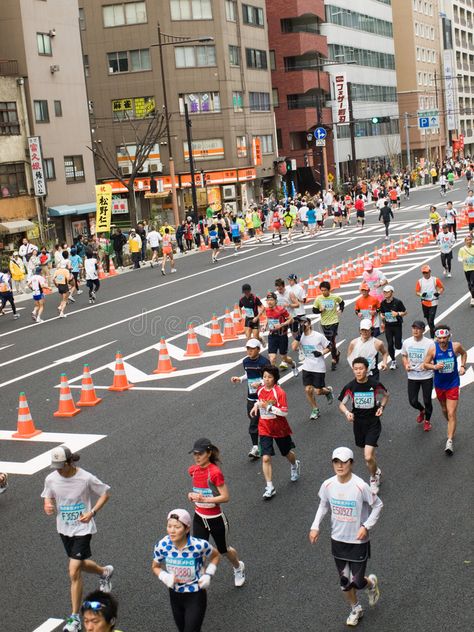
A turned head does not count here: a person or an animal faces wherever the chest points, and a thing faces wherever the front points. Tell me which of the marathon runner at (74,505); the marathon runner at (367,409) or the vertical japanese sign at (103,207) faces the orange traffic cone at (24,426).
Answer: the vertical japanese sign

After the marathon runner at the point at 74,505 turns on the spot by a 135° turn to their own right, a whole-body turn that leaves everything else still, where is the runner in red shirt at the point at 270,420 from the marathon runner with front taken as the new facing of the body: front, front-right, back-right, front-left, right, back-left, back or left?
front-right

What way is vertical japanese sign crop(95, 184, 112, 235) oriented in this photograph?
toward the camera

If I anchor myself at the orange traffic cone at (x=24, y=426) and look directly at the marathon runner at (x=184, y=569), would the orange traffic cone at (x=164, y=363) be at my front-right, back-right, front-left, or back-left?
back-left

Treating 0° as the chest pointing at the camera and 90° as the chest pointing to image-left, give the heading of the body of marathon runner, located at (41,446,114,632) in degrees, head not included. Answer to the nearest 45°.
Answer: approximately 45°

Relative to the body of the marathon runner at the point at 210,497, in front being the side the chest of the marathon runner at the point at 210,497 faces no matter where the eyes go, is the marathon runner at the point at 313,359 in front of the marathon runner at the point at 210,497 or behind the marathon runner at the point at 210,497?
behind

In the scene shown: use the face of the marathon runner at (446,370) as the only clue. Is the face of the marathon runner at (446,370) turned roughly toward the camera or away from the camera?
toward the camera

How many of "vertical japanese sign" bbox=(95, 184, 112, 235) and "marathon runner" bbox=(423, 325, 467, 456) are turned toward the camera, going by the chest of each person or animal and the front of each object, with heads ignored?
2

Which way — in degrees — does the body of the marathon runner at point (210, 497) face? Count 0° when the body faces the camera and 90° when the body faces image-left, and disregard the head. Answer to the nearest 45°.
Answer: approximately 45°

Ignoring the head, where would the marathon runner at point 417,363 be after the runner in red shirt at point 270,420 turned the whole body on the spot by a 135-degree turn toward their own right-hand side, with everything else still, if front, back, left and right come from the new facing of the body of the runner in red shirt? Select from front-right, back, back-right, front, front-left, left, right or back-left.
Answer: front-right

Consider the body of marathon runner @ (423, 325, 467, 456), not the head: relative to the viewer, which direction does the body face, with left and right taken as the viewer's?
facing the viewer

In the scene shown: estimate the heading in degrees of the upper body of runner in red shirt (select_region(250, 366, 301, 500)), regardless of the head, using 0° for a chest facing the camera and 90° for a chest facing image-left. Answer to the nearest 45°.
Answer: approximately 45°

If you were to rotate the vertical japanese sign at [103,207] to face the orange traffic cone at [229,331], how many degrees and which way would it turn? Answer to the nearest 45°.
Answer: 0° — it already faces it

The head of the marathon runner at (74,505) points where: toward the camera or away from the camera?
toward the camera

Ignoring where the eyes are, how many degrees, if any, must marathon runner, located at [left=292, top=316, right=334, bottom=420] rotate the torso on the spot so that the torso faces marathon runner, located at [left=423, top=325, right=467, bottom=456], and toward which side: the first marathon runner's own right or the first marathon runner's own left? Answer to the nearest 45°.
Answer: approximately 90° to the first marathon runner's own left

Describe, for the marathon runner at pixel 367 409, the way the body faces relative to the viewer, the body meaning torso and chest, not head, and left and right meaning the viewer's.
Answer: facing the viewer

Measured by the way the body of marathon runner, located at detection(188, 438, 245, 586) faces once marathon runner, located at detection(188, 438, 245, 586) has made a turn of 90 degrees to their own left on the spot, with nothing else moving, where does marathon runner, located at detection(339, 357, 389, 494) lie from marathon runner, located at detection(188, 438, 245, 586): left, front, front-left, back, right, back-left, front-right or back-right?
left
